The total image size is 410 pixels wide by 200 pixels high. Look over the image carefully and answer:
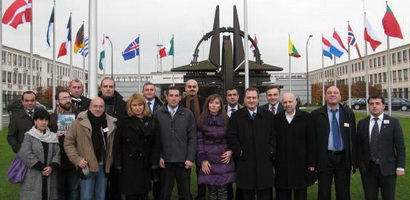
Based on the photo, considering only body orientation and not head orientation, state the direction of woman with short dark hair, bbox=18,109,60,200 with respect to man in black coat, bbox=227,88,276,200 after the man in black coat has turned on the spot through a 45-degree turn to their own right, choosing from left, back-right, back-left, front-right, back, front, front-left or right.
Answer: front-right

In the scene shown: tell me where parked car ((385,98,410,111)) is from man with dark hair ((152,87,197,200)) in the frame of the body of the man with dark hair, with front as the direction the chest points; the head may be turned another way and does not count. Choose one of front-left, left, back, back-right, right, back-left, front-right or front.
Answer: back-left

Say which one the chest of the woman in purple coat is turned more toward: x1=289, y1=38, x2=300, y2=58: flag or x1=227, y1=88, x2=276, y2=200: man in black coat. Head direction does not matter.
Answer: the man in black coat

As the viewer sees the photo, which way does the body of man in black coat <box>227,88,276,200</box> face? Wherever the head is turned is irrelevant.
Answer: toward the camera

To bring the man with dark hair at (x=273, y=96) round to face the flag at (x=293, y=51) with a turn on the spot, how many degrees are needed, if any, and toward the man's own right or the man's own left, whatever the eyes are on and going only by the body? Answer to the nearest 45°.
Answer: approximately 180°

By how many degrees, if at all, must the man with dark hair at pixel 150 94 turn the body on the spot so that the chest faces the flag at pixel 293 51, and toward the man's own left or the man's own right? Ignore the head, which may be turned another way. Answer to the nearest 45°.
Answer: approximately 135° to the man's own left
